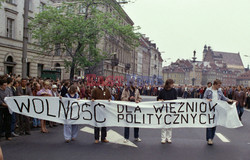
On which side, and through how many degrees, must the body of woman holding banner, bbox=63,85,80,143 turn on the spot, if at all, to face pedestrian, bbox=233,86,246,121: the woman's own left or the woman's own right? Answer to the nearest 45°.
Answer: approximately 135° to the woman's own left

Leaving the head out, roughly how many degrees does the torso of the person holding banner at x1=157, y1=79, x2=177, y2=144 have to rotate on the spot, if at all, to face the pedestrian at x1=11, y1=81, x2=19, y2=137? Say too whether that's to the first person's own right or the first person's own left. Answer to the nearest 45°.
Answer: approximately 90° to the first person's own right

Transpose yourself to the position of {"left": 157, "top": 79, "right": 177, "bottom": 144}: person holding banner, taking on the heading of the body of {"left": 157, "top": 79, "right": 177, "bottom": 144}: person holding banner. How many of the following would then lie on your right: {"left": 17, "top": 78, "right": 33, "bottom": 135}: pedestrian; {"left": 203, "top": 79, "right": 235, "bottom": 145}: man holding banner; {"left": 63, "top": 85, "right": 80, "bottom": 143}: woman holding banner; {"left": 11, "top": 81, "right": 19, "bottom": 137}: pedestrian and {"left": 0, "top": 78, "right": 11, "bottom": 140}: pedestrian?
4

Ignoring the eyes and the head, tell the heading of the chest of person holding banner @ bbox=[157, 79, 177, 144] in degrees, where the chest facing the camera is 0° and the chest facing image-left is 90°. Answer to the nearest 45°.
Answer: approximately 0°
